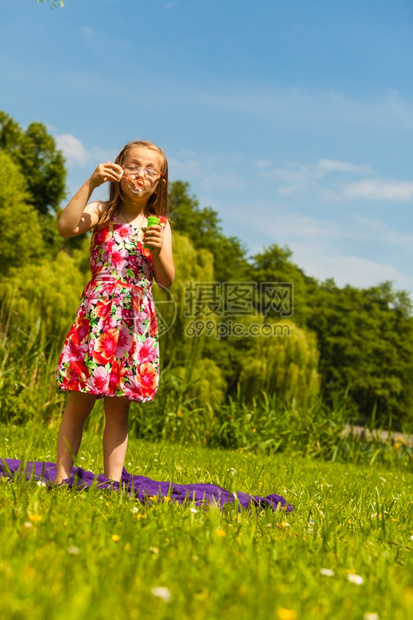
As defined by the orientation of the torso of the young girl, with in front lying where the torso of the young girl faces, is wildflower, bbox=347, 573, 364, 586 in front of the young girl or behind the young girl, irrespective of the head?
in front

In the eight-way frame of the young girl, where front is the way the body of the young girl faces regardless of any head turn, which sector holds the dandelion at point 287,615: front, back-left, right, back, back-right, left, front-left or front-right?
front

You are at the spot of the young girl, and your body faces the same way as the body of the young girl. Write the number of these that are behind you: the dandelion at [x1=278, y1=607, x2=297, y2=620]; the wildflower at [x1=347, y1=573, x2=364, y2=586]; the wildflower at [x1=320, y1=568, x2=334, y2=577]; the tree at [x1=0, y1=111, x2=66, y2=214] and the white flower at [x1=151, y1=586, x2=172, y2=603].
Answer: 1

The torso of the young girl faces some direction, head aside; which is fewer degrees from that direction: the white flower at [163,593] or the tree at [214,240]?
the white flower

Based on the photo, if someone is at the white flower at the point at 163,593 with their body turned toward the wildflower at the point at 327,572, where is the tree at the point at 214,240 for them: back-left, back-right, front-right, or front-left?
front-left

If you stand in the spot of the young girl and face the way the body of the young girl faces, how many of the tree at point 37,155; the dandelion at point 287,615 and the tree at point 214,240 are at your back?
2

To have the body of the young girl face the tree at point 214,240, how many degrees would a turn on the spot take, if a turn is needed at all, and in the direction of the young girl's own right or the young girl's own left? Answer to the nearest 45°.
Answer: approximately 180°

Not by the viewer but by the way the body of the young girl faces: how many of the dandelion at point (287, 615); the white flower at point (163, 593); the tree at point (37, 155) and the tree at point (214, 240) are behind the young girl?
2

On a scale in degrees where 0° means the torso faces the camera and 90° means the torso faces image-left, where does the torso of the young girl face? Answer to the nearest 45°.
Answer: approximately 0°

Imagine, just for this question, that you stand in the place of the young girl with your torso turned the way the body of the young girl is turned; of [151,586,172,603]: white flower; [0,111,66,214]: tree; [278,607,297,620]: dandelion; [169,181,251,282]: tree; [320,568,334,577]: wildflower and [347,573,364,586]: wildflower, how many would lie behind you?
2

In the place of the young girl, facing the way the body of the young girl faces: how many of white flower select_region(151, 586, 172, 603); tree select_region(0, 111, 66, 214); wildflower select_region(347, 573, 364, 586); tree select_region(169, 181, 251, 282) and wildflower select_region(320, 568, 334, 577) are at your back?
2

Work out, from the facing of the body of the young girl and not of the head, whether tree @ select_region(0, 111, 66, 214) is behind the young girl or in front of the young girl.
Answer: behind
